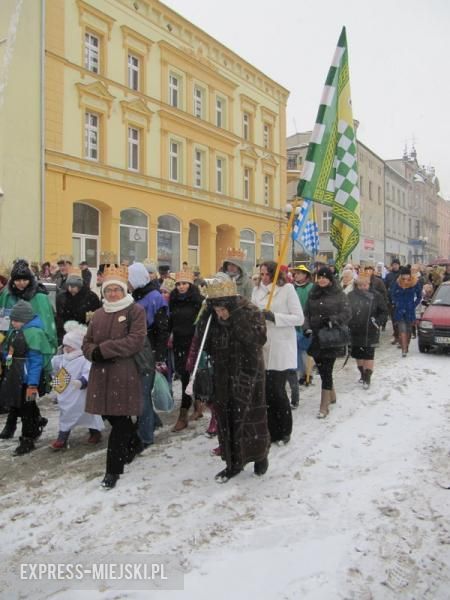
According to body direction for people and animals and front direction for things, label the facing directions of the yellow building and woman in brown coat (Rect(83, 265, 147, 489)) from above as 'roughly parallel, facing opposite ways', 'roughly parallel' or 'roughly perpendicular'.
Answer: roughly perpendicular

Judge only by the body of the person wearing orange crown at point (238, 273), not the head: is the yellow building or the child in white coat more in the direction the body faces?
the child in white coat

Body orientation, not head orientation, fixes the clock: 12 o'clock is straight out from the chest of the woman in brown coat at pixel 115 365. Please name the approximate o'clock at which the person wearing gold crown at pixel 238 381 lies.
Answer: The person wearing gold crown is roughly at 8 o'clock from the woman in brown coat.

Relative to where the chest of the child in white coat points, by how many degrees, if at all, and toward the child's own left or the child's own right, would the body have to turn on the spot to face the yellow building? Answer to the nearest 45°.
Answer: approximately 135° to the child's own right

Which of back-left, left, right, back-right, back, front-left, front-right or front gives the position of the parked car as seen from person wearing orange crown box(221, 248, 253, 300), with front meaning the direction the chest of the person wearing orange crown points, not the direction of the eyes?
back

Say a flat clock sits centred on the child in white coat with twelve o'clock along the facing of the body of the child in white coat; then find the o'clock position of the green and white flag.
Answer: The green and white flag is roughly at 8 o'clock from the child in white coat.

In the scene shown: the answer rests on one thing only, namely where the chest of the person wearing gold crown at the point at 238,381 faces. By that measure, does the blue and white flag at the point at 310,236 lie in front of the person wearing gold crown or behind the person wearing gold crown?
behind

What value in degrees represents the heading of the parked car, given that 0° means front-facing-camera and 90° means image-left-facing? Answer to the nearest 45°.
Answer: approximately 45°
